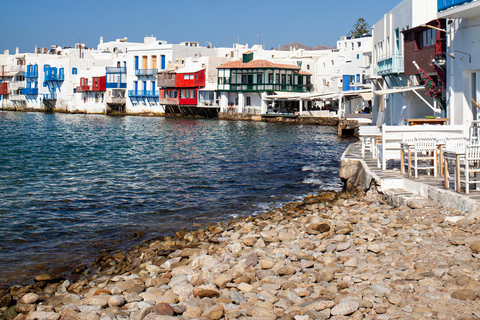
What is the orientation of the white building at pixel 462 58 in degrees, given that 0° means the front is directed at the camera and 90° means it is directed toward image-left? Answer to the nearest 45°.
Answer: approximately 45°

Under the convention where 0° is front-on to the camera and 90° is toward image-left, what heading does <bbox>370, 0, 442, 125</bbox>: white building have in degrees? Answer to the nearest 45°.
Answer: approximately 45°

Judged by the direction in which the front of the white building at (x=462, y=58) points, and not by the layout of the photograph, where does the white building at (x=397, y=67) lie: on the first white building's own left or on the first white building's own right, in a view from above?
on the first white building's own right

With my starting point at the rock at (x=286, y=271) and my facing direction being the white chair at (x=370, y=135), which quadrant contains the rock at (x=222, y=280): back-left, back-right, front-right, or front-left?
back-left

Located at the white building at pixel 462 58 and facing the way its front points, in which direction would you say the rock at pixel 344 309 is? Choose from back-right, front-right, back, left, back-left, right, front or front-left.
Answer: front-left

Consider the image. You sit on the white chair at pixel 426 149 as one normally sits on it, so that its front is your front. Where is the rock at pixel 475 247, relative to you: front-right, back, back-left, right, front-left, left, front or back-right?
back
